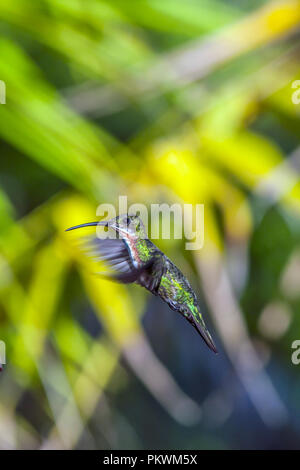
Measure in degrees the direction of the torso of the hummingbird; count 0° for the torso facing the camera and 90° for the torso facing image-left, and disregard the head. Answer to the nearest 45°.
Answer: approximately 90°
